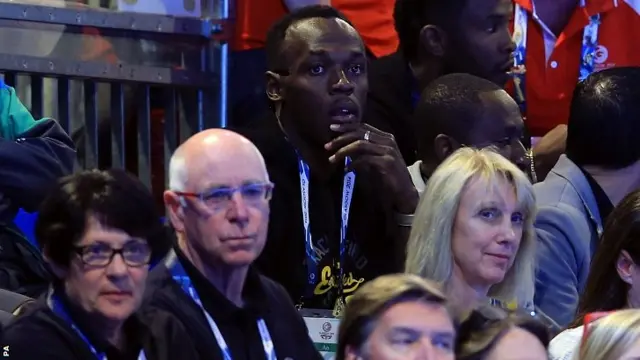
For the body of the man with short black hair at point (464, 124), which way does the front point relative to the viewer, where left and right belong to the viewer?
facing to the right of the viewer

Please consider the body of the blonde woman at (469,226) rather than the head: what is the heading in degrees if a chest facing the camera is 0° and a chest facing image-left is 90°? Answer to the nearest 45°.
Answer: approximately 315°

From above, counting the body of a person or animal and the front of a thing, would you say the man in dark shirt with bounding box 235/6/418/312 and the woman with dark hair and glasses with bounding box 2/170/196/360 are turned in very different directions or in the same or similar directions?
same or similar directions

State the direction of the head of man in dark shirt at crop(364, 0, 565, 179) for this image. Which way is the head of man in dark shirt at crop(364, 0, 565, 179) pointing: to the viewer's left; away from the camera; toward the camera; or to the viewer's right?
to the viewer's right

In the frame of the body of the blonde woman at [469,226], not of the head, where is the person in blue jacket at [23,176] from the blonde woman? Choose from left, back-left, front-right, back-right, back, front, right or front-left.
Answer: back-right

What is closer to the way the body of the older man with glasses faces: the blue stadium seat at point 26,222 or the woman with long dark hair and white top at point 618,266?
the woman with long dark hair and white top

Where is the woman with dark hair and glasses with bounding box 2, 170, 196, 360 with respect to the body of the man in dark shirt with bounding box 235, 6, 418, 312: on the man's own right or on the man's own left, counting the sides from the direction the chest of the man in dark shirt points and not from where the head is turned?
on the man's own right

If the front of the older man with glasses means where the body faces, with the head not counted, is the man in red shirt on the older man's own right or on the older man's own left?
on the older man's own left
